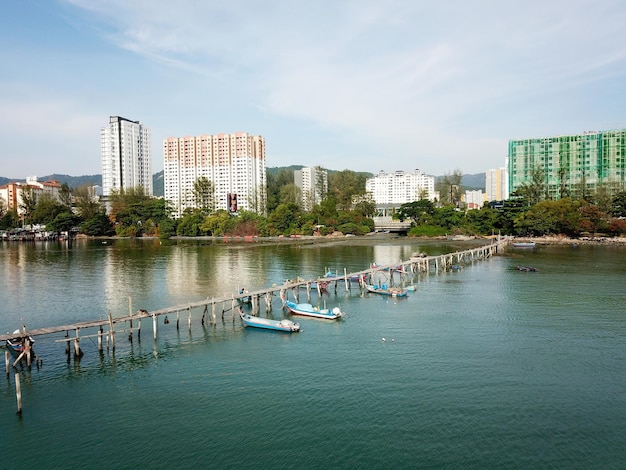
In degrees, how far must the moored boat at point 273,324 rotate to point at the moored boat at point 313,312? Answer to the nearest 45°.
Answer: approximately 135° to its right

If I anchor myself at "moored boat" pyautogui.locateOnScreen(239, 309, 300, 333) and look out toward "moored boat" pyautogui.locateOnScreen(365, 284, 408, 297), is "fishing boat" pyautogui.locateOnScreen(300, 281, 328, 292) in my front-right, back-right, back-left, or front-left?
front-left

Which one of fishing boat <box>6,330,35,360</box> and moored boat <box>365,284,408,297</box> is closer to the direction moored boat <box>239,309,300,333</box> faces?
the fishing boat

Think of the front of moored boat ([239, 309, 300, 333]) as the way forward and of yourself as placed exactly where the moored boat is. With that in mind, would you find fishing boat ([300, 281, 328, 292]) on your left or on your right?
on your right

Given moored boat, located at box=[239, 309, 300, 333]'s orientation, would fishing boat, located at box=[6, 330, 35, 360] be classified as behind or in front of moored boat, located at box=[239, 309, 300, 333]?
in front

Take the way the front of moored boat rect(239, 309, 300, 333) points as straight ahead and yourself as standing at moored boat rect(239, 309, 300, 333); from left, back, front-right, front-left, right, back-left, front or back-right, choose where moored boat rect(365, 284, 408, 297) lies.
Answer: back-right

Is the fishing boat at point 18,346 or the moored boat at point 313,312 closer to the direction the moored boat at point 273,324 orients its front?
the fishing boat

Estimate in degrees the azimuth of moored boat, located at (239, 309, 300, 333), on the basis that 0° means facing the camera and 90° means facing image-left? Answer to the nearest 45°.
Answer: approximately 90°
